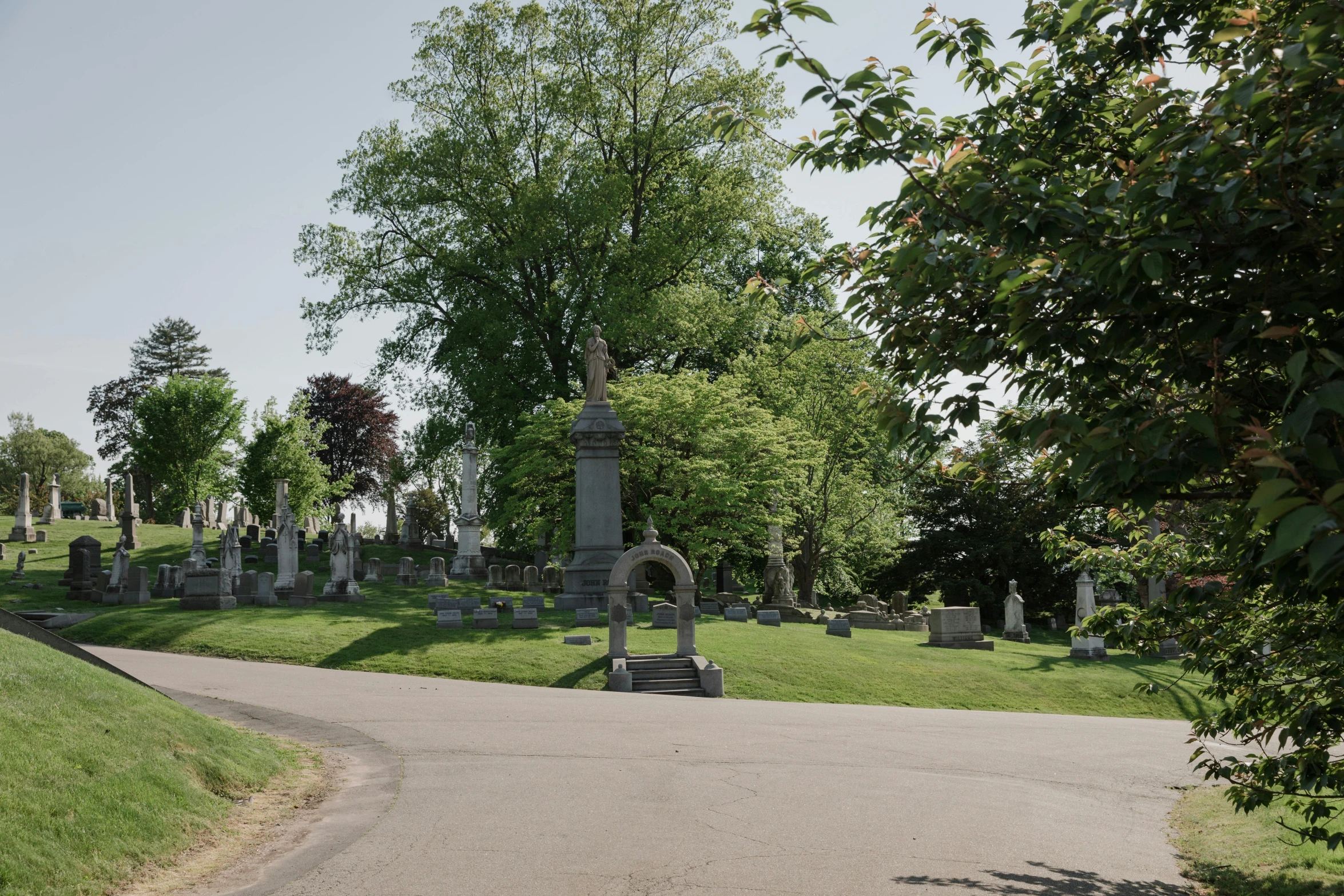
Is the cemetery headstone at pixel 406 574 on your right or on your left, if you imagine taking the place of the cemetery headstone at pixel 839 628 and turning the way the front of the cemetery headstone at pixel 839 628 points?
on your right

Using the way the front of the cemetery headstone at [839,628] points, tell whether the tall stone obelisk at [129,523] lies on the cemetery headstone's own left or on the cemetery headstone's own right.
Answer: on the cemetery headstone's own right

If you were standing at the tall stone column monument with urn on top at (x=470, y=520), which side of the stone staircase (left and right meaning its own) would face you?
back

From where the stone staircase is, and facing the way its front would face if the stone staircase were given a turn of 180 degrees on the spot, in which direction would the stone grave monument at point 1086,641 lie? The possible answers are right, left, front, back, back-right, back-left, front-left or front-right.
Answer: front-right

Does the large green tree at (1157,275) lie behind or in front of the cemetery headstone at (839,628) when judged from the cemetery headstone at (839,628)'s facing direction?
in front

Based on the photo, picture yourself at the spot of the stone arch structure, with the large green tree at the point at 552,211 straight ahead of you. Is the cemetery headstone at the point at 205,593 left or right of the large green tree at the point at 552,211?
left
